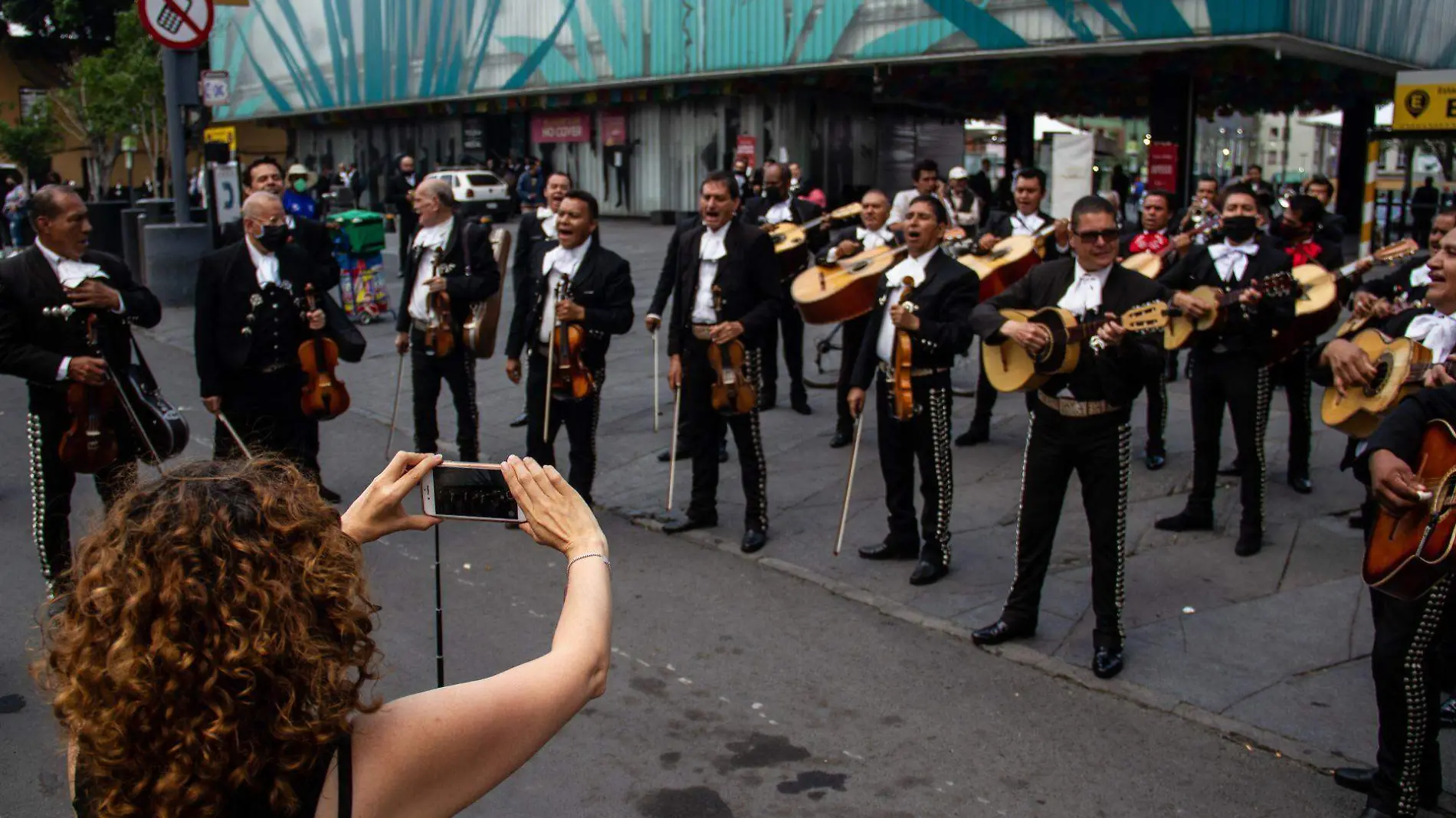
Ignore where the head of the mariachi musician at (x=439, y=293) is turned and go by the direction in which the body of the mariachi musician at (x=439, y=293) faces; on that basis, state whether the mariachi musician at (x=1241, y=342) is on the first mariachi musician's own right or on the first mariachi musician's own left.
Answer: on the first mariachi musician's own left

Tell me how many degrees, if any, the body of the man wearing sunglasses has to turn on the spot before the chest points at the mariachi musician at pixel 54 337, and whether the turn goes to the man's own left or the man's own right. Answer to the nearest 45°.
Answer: approximately 90° to the man's own right

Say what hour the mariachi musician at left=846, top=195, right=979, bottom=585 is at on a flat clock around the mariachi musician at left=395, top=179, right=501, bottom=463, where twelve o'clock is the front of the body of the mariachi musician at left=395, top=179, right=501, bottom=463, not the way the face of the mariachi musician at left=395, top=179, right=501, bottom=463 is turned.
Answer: the mariachi musician at left=846, top=195, right=979, bottom=585 is roughly at 9 o'clock from the mariachi musician at left=395, top=179, right=501, bottom=463.

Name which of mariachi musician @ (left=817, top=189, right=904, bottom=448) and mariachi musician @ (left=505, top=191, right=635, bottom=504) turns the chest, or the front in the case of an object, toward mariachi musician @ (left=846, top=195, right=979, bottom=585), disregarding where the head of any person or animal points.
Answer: mariachi musician @ (left=817, top=189, right=904, bottom=448)

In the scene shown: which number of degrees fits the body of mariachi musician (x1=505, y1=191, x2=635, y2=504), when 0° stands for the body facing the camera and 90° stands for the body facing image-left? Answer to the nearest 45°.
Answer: approximately 45°

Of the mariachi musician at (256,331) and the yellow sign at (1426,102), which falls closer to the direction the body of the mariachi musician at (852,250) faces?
the mariachi musician

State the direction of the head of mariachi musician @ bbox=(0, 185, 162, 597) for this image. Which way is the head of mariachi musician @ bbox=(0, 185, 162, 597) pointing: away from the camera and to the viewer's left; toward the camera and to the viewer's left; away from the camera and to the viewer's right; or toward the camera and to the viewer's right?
toward the camera and to the viewer's right

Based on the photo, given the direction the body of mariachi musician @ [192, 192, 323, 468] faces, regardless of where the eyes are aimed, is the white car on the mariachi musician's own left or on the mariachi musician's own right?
on the mariachi musician's own left

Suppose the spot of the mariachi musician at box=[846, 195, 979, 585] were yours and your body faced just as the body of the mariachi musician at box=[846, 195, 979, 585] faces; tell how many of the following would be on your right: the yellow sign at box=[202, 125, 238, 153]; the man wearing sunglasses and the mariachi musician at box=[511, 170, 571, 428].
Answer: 2

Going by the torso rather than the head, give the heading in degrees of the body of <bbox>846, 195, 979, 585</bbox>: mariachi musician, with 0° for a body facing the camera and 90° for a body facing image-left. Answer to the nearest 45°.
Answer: approximately 45°

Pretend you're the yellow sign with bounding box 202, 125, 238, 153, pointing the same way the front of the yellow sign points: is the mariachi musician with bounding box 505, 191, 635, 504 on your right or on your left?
on your left

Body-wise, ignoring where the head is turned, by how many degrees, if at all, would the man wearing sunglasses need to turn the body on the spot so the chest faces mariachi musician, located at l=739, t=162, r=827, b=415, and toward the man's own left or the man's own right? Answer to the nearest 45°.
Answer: approximately 135° to the man's own right
